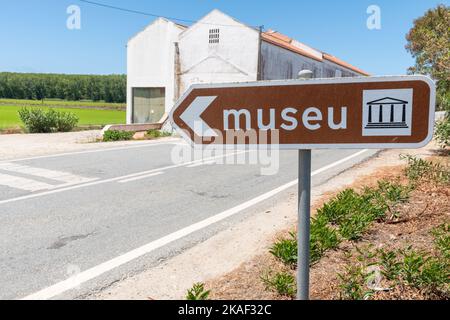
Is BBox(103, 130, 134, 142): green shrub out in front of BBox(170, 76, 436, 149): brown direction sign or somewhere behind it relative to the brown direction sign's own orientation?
behind

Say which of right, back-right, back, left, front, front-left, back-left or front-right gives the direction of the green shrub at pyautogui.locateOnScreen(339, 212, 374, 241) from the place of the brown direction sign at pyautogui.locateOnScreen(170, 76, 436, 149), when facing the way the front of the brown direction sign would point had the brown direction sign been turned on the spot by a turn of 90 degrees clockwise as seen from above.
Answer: right

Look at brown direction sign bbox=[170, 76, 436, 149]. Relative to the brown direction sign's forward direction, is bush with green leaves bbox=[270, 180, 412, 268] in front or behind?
behind

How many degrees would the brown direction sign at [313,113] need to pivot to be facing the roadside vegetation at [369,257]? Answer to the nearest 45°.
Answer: approximately 180°

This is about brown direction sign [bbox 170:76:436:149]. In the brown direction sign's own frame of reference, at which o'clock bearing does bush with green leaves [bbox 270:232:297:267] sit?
The bush with green leaves is roughly at 6 o'clock from the brown direction sign.

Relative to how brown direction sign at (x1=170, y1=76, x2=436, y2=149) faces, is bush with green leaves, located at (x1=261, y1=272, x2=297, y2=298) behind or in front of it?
behind

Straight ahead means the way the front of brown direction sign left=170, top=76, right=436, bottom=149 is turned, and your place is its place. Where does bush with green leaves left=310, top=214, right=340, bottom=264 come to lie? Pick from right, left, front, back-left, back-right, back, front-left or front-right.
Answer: back

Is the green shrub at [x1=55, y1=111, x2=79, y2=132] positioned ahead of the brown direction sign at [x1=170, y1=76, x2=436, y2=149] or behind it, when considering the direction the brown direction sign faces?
behind

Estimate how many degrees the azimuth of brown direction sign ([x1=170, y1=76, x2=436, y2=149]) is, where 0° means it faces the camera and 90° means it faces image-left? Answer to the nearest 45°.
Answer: approximately 0°

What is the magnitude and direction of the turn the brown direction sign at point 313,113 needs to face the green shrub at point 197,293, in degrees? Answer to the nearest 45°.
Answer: approximately 135° to its right
